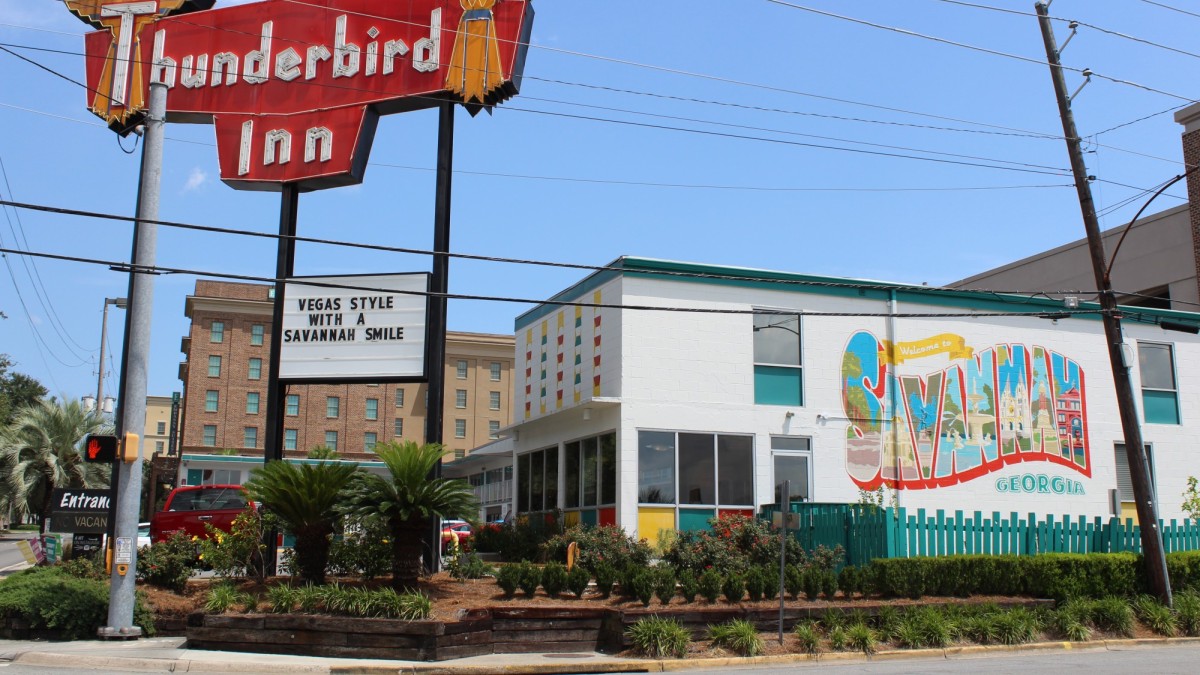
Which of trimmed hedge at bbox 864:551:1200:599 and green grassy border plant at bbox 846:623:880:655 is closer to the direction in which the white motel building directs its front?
the green grassy border plant

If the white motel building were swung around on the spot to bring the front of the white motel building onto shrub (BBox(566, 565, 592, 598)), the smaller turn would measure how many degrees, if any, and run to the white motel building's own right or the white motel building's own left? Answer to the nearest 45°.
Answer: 0° — it already faces it

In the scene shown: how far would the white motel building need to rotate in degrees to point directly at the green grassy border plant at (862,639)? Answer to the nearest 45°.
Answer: approximately 45° to its left

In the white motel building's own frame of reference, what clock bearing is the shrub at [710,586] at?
The shrub is roughly at 11 o'clock from the white motel building.

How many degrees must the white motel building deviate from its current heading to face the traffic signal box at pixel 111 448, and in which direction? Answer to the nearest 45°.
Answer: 0° — it already faces it

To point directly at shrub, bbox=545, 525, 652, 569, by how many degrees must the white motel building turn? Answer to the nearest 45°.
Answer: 0° — it already faces it
